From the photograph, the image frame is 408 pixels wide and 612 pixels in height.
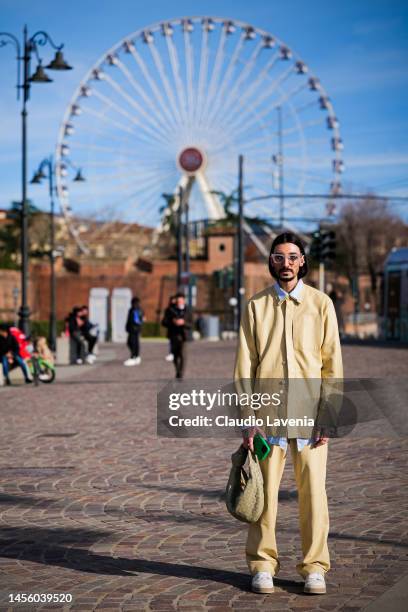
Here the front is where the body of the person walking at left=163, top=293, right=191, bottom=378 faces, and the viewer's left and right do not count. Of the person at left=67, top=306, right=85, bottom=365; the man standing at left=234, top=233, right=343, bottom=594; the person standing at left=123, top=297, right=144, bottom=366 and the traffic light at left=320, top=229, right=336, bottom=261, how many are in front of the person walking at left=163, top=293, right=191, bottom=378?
1

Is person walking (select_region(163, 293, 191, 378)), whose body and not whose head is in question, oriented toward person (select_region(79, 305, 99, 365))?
no

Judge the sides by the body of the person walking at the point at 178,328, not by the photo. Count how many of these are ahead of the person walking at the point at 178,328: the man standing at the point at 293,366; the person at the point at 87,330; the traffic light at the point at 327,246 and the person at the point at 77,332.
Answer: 1

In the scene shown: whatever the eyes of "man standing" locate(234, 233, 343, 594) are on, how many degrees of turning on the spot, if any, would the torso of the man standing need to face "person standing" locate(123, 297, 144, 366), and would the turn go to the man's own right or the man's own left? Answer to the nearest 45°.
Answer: approximately 180°

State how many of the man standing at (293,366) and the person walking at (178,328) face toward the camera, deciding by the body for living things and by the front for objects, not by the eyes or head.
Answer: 2

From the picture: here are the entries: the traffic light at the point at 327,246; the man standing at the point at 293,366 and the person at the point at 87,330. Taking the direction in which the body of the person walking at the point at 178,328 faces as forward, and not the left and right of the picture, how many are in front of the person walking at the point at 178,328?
1

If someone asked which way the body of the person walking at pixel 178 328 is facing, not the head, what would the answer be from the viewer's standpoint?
toward the camera

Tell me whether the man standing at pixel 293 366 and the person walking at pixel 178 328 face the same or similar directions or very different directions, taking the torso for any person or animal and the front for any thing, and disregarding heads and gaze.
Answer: same or similar directions

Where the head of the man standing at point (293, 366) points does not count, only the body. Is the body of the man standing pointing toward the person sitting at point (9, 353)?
no

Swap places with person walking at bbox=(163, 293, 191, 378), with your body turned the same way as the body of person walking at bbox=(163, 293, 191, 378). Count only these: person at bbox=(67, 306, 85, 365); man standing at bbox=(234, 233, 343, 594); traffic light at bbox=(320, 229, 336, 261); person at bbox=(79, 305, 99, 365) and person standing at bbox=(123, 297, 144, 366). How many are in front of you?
1

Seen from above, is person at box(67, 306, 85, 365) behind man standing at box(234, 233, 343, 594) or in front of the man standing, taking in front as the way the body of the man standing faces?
behind

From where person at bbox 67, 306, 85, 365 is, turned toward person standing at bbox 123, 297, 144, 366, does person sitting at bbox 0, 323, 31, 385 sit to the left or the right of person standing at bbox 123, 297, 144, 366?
right

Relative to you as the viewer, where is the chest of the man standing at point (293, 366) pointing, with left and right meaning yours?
facing the viewer

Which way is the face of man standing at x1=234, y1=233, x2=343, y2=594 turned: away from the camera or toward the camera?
toward the camera
